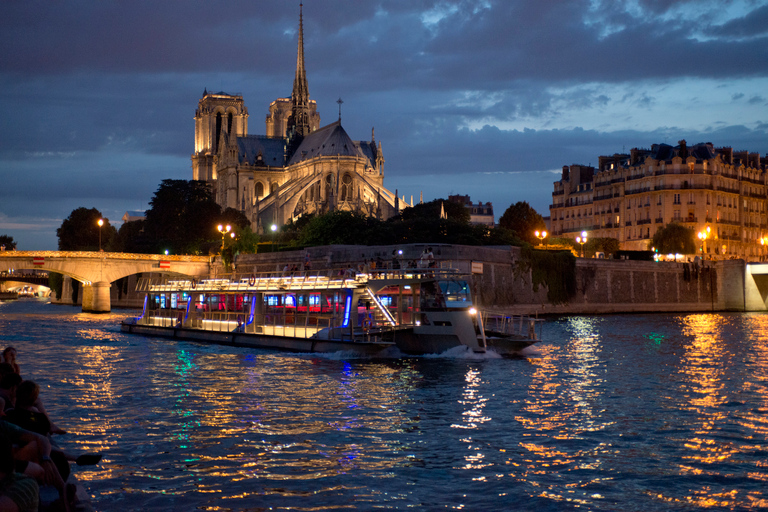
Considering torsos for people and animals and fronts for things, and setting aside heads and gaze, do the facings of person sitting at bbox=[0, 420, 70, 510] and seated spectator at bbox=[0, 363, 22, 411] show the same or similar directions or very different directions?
same or similar directions

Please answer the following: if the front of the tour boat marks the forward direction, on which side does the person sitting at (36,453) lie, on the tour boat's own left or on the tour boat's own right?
on the tour boat's own right

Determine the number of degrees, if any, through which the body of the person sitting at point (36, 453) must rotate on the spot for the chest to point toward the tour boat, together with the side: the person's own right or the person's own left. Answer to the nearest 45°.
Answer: approximately 45° to the person's own left

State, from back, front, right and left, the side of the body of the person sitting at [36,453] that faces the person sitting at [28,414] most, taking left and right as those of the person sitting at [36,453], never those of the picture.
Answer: left

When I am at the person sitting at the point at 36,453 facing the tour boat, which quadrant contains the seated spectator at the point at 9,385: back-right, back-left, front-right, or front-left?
front-left

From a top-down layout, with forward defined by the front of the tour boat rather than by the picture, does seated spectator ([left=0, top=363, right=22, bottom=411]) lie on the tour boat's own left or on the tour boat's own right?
on the tour boat's own right

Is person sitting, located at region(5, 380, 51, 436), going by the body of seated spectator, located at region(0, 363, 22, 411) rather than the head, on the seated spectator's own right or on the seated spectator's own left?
on the seated spectator's own right

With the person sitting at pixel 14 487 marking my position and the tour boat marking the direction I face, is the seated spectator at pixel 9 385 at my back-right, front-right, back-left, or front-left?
front-left

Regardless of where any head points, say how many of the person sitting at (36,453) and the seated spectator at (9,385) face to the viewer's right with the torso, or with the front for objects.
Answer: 2

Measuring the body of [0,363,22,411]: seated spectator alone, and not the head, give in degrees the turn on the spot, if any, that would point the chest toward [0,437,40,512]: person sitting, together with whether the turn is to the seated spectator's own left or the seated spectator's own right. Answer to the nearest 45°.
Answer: approximately 90° to the seated spectator's own right

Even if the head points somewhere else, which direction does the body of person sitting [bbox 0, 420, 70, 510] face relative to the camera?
to the viewer's right

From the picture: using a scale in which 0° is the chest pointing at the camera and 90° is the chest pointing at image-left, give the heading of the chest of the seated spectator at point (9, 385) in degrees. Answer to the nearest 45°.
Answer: approximately 270°
